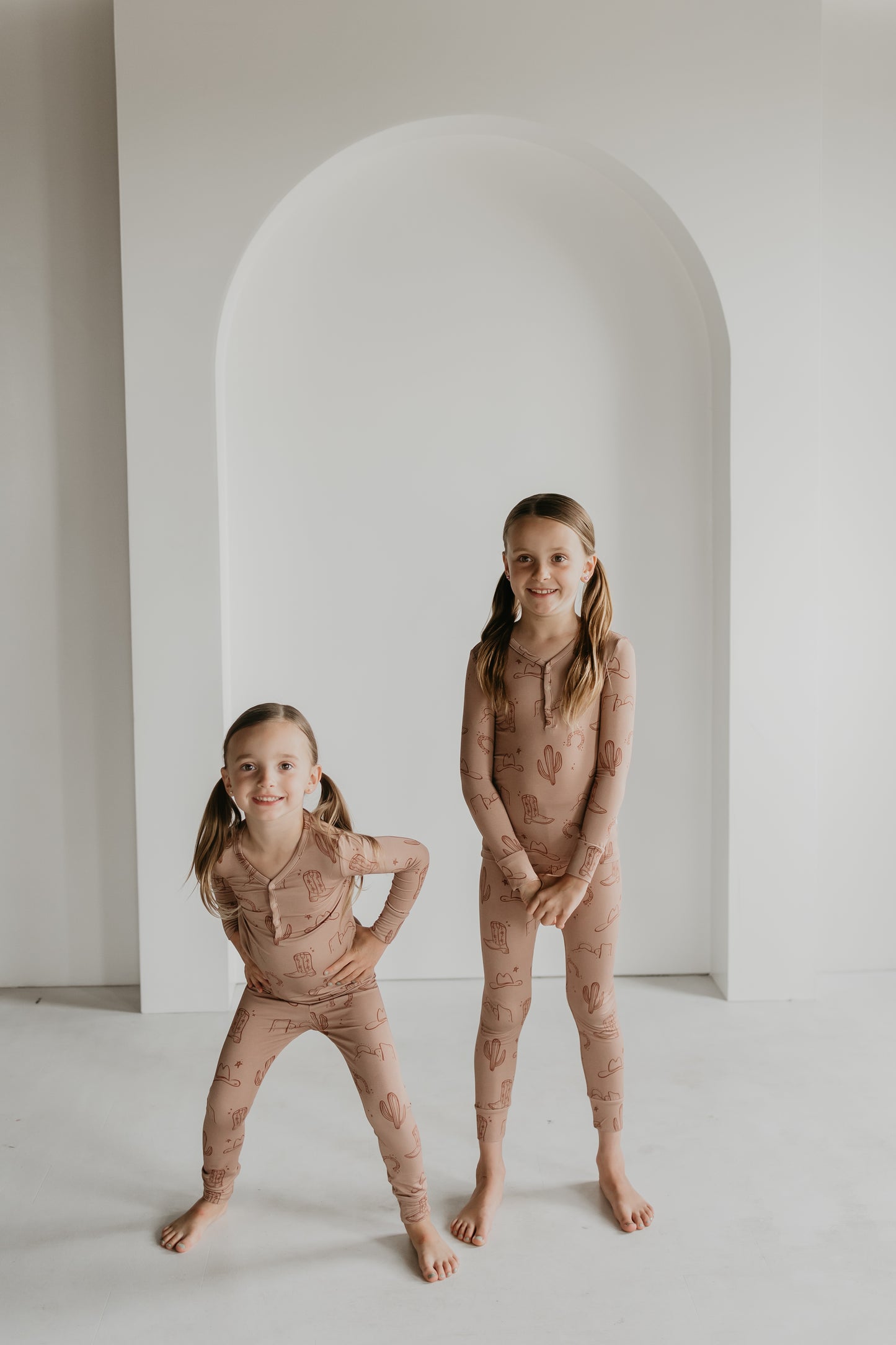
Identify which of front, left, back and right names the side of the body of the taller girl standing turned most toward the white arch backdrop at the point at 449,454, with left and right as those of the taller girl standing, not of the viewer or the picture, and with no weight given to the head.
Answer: back

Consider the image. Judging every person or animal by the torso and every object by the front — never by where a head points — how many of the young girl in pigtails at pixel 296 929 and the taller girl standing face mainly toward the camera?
2

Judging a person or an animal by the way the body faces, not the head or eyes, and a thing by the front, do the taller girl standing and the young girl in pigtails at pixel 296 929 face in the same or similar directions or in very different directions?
same or similar directions

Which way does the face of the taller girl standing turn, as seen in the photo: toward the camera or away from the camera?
toward the camera

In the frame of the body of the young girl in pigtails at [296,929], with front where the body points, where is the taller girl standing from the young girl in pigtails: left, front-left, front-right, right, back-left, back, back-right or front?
left

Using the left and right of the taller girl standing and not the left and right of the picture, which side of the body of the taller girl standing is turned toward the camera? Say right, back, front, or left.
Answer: front

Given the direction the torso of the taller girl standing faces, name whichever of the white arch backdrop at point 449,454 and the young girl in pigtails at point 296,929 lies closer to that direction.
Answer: the young girl in pigtails

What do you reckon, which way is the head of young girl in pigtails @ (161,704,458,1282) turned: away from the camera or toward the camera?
toward the camera

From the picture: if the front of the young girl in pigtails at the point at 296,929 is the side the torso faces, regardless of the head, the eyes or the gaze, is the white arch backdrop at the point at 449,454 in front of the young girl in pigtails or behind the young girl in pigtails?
behind

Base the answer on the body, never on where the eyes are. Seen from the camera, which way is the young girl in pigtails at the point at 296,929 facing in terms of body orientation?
toward the camera
